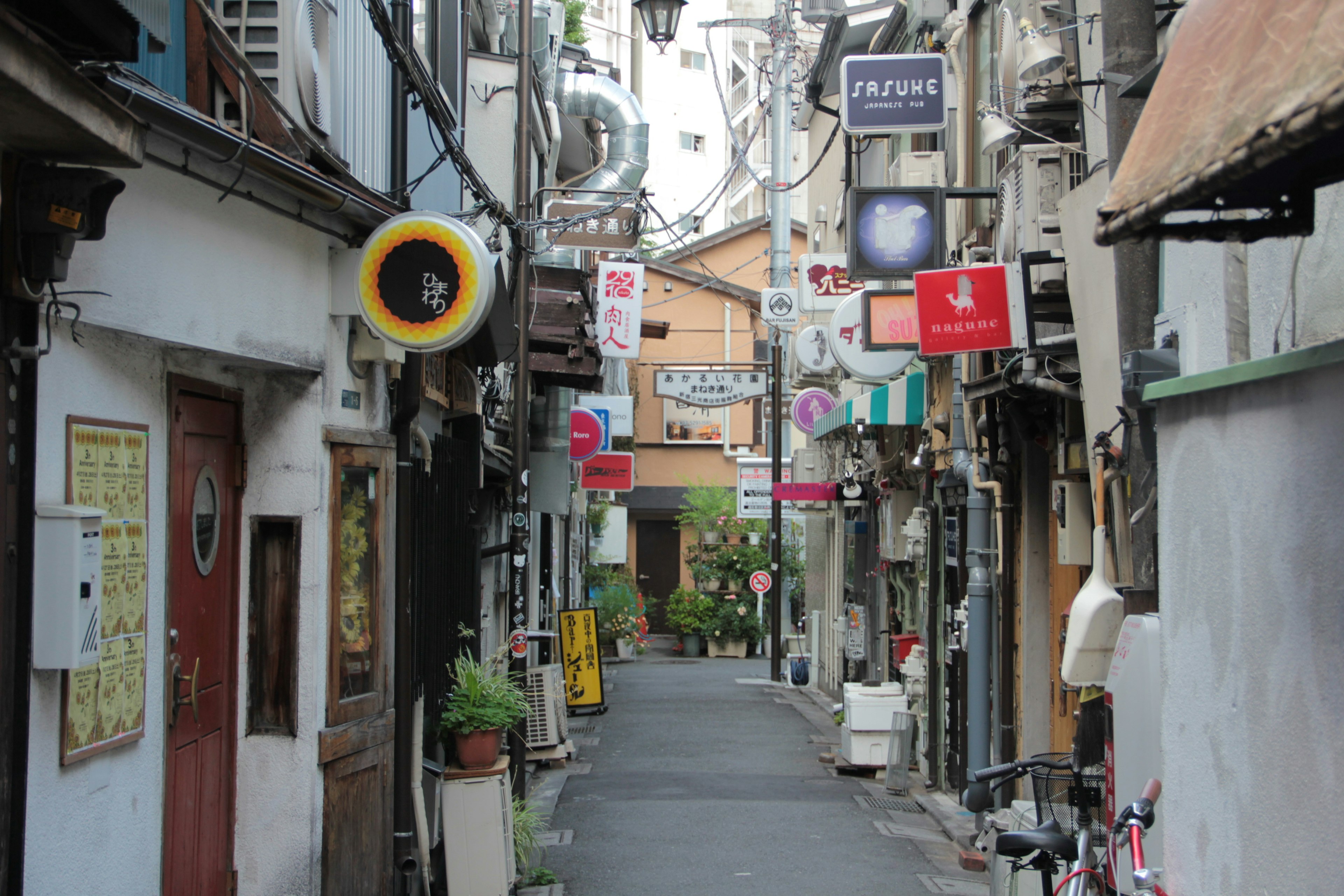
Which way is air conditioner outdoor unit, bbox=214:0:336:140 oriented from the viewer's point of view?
to the viewer's right

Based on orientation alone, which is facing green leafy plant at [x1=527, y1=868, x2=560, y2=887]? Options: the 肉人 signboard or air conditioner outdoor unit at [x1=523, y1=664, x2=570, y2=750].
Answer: the 肉人 signboard

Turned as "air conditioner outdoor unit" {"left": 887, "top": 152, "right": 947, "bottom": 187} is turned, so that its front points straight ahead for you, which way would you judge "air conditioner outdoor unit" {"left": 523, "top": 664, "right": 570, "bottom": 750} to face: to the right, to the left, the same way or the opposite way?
the opposite way

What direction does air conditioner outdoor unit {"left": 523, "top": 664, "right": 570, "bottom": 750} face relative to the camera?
to the viewer's right

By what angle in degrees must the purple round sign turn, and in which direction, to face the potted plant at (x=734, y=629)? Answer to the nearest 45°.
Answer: approximately 180°

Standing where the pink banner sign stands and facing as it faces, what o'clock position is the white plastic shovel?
The white plastic shovel is roughly at 12 o'clock from the pink banner sign.

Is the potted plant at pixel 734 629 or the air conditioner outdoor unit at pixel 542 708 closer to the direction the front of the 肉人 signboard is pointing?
the air conditioner outdoor unit

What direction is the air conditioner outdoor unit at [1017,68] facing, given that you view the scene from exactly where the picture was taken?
facing to the left of the viewer

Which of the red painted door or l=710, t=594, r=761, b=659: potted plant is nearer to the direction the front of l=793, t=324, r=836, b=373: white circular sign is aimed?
the red painted door

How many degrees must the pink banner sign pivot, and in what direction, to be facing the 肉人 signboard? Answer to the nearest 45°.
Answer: approximately 45° to its right

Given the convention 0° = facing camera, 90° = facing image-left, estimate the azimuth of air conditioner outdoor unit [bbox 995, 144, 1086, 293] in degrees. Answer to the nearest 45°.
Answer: approximately 90°

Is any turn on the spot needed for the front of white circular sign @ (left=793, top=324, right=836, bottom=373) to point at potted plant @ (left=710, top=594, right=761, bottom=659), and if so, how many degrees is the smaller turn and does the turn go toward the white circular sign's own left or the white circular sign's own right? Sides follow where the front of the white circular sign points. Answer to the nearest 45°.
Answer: approximately 180°
